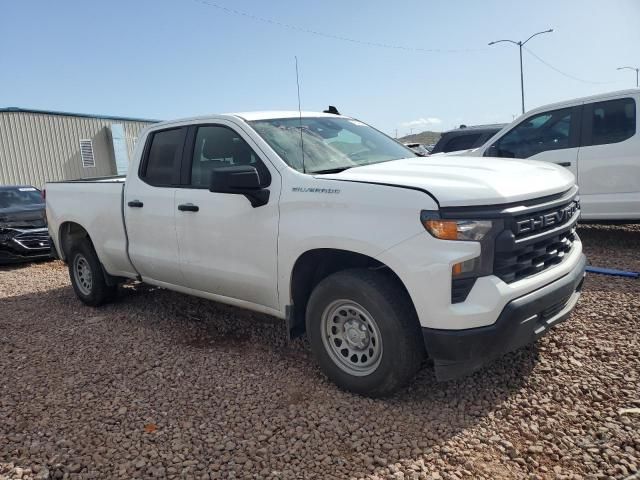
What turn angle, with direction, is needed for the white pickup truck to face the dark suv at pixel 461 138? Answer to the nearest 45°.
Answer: approximately 135° to its left

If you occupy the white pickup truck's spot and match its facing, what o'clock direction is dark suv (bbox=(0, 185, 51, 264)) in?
The dark suv is roughly at 6 o'clock from the white pickup truck.

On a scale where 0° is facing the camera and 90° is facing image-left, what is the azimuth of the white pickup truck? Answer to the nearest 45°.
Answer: approximately 315°

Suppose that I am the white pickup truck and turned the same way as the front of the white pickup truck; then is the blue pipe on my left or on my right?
on my left

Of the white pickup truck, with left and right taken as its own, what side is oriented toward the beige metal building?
back

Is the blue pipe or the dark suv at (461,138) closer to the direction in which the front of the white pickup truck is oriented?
the blue pipe

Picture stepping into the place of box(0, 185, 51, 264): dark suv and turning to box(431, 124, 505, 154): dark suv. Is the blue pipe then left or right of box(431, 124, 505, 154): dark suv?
right

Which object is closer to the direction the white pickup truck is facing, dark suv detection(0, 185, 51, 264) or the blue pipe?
the blue pipe
